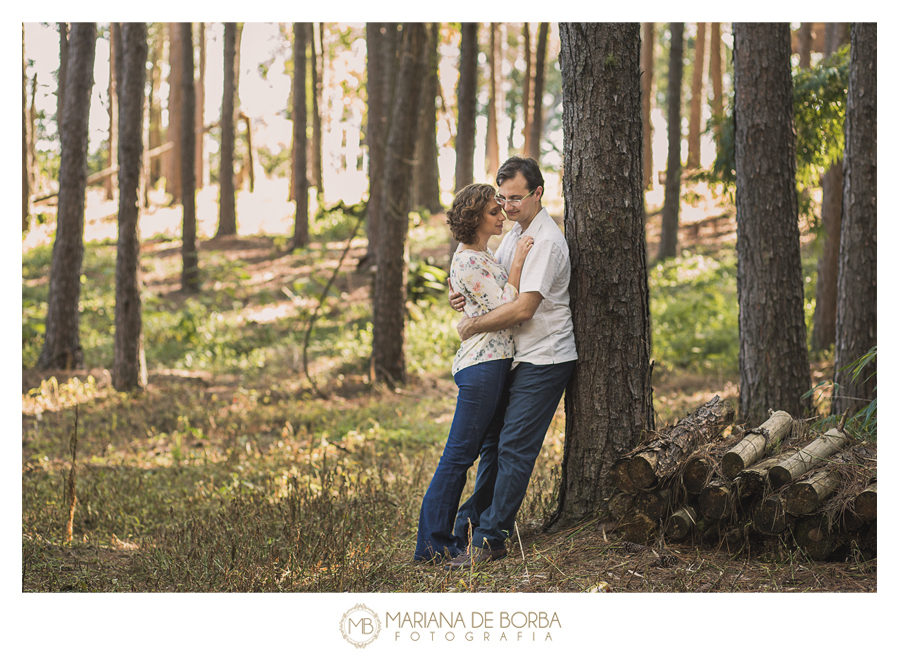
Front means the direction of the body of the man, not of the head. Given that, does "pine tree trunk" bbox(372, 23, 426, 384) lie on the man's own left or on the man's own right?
on the man's own right

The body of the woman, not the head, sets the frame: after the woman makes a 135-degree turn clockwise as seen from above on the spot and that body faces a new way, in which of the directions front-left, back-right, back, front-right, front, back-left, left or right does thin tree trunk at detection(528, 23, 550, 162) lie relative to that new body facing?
back-right

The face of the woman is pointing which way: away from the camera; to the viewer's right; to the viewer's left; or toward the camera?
to the viewer's right

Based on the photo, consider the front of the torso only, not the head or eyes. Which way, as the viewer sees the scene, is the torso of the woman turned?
to the viewer's right

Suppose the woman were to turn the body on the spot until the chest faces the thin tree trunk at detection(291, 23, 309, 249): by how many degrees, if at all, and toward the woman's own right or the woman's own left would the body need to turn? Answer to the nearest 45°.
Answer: approximately 90° to the woman's own left

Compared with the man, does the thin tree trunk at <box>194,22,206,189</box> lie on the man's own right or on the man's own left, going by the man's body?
on the man's own right

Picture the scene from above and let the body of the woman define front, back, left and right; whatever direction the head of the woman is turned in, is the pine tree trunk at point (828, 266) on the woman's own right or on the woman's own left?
on the woman's own left
